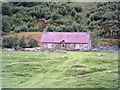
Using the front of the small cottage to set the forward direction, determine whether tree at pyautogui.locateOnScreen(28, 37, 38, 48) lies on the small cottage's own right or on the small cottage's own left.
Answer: on the small cottage's own right

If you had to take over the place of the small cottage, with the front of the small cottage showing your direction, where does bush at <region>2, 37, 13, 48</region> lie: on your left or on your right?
on your right

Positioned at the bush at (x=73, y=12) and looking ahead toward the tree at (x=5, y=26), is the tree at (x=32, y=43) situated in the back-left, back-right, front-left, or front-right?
front-left

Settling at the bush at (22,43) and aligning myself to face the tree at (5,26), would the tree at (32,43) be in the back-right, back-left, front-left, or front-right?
back-right

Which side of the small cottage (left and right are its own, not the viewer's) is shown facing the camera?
front

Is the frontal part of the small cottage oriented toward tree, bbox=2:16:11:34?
no

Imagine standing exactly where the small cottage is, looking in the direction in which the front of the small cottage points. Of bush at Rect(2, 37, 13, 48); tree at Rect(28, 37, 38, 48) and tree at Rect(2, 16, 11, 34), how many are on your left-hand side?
0

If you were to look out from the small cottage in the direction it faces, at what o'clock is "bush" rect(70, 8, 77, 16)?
The bush is roughly at 6 o'clock from the small cottage.
